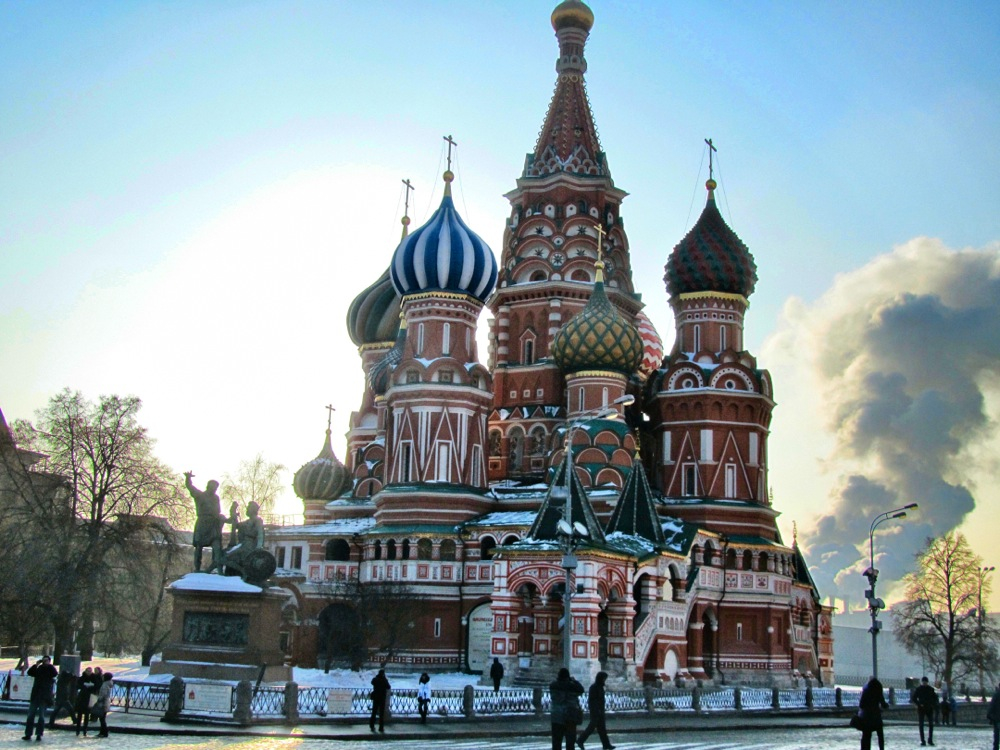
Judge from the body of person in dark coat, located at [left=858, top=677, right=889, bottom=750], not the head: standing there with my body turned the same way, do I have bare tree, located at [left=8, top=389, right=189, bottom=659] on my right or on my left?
on my left

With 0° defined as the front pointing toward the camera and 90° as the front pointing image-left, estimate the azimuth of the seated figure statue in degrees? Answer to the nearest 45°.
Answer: approximately 45°

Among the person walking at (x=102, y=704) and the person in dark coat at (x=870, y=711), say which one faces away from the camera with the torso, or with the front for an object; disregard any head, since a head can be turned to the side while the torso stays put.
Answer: the person in dark coat

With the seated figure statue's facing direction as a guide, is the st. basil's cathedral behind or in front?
behind

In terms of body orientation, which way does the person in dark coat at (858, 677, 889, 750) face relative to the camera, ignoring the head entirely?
away from the camera

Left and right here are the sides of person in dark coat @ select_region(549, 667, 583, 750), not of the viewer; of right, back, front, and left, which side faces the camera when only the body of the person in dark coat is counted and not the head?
back

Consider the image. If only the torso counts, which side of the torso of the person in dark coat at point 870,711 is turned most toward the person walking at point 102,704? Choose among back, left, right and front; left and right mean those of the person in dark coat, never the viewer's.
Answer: left
